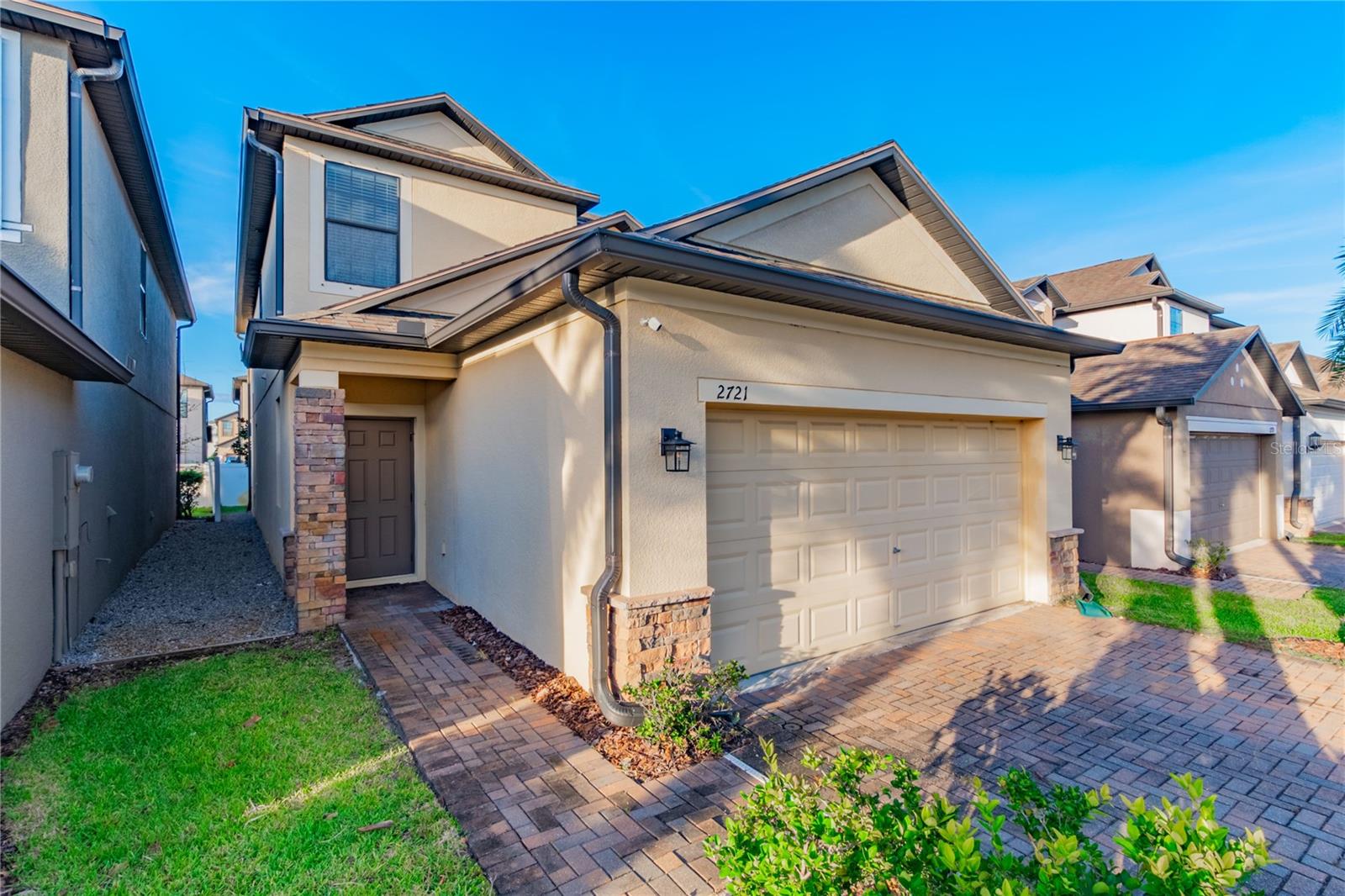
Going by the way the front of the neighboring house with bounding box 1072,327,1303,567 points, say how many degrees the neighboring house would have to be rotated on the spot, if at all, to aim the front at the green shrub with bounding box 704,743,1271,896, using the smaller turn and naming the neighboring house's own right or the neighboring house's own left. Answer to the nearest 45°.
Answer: approximately 45° to the neighboring house's own right

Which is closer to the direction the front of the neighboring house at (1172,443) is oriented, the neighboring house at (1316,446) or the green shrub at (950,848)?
the green shrub

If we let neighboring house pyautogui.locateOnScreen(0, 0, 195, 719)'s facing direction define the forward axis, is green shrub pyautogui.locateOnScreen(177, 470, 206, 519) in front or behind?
behind

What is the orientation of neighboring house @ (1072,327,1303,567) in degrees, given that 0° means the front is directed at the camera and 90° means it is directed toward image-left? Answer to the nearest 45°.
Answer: approximately 315°

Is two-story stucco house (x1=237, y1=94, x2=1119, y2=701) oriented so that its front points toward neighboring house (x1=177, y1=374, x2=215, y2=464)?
no

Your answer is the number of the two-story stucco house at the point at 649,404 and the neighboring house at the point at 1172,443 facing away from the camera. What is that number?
0

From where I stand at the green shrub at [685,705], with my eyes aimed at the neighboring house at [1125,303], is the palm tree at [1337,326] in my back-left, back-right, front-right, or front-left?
front-right

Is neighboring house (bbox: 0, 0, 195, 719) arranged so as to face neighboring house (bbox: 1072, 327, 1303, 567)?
no

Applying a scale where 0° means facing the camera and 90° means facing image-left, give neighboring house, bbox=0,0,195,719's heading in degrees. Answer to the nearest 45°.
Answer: approximately 0°

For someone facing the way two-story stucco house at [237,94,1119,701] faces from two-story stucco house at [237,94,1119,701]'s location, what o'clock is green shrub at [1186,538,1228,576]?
The green shrub is roughly at 10 o'clock from the two-story stucco house.

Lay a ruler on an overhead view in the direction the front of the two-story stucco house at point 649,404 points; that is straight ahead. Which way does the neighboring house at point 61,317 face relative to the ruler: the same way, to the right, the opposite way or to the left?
the same way

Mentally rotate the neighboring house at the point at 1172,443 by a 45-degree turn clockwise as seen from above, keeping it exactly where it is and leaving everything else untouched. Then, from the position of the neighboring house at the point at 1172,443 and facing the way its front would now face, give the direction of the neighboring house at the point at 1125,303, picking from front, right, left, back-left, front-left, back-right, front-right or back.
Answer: back

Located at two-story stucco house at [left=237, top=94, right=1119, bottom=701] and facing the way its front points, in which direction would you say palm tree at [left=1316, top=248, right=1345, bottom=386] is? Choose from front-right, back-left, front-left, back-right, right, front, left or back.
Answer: front-left

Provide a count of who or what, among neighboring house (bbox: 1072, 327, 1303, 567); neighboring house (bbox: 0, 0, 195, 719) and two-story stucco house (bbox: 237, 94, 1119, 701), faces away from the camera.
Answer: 0

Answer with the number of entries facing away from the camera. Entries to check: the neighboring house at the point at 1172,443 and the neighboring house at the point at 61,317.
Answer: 0

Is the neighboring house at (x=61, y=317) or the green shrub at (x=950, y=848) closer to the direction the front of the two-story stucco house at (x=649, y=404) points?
the green shrub
